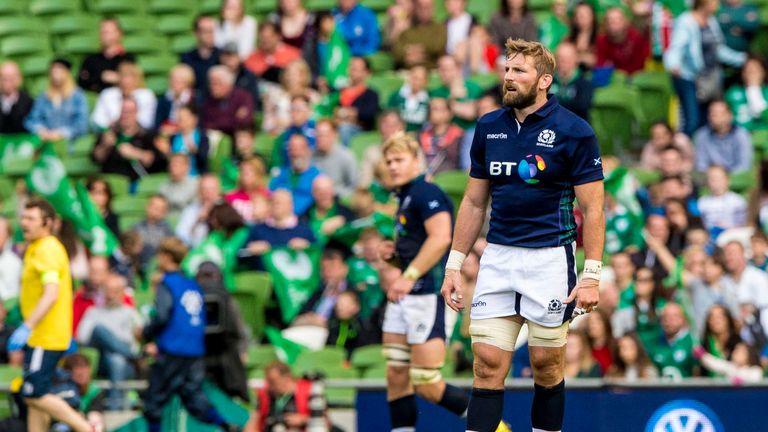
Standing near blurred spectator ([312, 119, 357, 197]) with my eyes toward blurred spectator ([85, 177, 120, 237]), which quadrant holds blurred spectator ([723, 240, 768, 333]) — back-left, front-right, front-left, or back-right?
back-left

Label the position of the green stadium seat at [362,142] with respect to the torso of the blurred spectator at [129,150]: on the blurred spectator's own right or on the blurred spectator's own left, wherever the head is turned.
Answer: on the blurred spectator's own left

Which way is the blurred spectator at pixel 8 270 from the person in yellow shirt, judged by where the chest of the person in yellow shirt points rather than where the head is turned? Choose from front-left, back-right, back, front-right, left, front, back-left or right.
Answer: right

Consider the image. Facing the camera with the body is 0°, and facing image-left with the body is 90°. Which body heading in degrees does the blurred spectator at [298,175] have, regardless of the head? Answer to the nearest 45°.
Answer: approximately 0°
